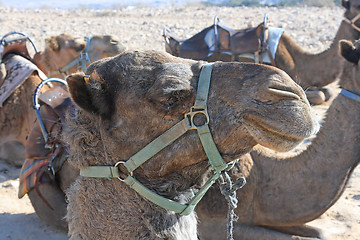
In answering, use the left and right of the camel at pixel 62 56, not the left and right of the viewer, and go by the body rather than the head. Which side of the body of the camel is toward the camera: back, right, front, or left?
right

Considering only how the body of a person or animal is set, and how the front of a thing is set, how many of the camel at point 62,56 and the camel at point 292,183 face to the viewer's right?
2

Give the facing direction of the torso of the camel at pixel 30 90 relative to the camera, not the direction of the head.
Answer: to the viewer's right

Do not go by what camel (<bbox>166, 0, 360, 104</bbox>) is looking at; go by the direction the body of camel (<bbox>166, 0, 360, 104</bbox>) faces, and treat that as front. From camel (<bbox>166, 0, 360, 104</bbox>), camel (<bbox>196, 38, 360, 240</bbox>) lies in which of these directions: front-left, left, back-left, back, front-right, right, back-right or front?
right

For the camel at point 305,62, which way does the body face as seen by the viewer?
to the viewer's right

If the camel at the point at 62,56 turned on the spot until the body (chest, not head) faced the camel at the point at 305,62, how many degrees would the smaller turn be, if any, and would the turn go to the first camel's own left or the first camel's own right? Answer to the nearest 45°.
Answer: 0° — it already faces it

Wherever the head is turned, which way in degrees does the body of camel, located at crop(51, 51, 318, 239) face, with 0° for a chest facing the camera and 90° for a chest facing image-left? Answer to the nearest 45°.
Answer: approximately 270°

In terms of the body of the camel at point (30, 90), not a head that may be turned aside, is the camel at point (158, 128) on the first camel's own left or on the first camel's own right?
on the first camel's own right

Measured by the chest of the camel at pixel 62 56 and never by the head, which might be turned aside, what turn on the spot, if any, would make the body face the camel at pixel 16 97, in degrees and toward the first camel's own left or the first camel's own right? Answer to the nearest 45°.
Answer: approximately 135° to the first camel's own right

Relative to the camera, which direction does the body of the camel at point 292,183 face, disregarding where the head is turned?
to the viewer's right
